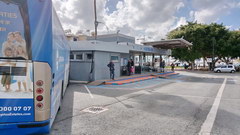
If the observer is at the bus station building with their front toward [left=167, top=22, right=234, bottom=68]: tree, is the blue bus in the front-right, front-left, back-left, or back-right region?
back-right

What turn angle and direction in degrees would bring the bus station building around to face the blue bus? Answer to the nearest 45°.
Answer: approximately 45° to its right

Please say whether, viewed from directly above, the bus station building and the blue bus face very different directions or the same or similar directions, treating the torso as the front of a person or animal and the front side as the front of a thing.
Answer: very different directions

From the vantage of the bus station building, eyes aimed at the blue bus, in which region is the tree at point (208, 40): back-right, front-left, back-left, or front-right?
back-left

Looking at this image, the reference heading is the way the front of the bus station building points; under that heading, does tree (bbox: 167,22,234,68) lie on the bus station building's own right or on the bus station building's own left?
on the bus station building's own left

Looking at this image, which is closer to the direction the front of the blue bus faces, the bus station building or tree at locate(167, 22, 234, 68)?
the bus station building

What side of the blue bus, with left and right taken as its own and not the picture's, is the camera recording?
back

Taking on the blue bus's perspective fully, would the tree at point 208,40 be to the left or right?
on its right

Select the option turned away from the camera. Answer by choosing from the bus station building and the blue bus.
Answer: the blue bus

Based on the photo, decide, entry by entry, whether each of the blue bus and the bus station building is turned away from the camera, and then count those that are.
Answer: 1
